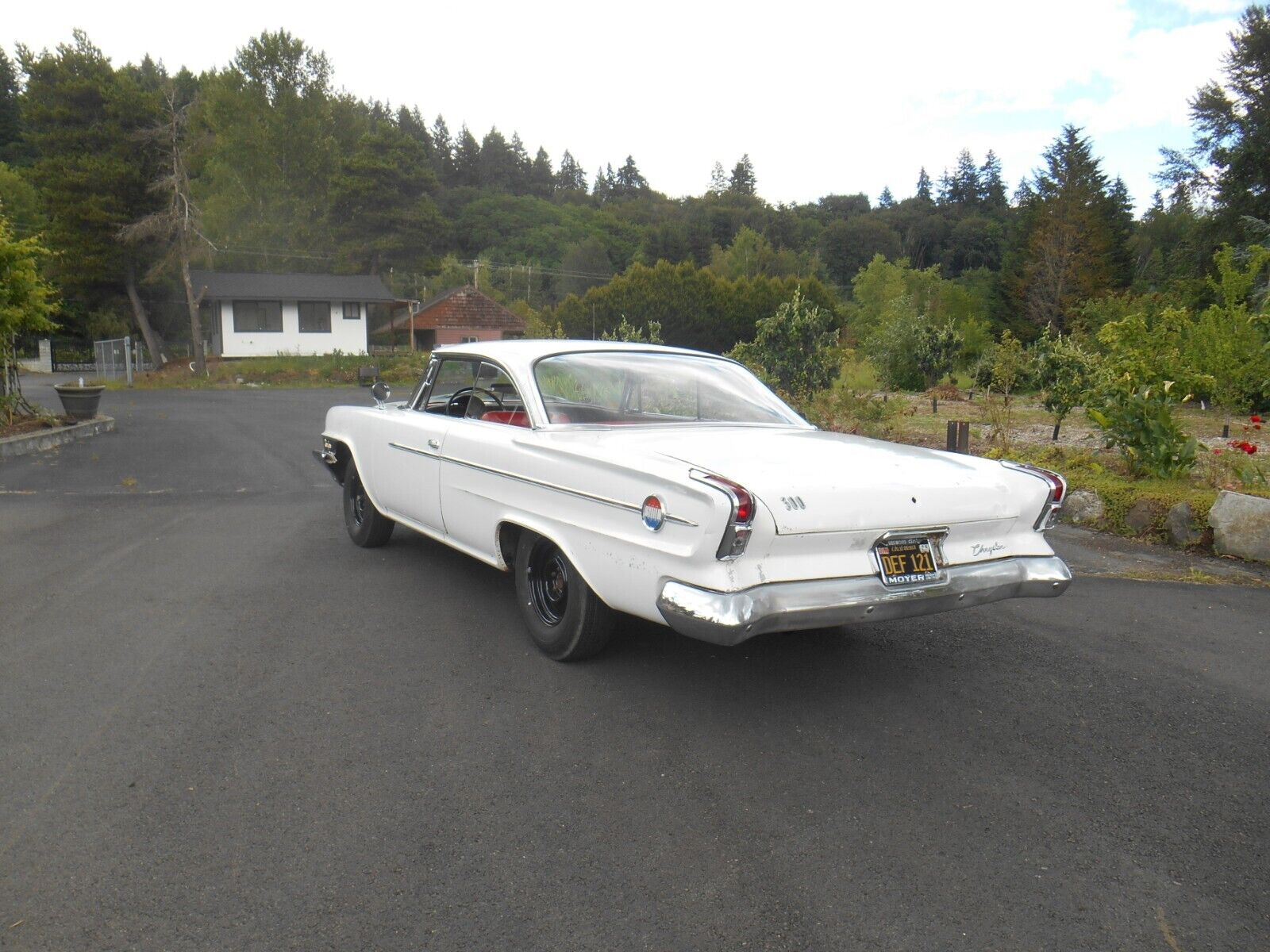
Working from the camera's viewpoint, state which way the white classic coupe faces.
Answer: facing away from the viewer and to the left of the viewer

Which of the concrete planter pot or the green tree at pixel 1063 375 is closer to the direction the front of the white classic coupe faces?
the concrete planter pot

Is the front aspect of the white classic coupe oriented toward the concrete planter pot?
yes

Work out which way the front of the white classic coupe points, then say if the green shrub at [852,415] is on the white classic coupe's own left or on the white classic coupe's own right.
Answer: on the white classic coupe's own right

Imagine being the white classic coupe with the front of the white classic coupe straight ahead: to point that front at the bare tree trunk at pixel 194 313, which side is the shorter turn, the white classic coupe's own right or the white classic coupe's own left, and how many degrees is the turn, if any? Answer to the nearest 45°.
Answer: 0° — it already faces it

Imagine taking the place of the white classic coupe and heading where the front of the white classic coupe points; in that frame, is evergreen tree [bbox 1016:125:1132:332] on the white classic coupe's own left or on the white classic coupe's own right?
on the white classic coupe's own right

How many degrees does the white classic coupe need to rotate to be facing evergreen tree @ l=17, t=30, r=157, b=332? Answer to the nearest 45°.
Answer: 0° — it already faces it

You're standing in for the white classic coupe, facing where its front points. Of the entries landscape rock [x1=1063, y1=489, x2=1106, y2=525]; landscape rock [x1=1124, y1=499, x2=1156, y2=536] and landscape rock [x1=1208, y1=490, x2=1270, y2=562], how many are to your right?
3

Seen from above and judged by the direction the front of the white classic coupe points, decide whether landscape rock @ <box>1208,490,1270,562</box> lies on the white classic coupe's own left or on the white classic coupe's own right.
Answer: on the white classic coupe's own right

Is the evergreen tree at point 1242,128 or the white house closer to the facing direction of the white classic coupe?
the white house

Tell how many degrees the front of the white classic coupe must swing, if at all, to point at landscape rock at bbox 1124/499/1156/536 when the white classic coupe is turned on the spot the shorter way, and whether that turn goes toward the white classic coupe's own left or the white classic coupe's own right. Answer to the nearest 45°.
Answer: approximately 90° to the white classic coupe's own right

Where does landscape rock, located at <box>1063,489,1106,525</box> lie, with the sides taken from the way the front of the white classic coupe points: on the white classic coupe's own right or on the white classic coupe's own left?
on the white classic coupe's own right

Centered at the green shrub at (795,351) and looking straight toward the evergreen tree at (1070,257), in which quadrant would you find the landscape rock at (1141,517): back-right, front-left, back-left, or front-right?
back-right

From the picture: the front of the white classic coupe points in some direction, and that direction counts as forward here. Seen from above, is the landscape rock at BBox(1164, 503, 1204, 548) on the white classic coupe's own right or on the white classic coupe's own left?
on the white classic coupe's own right
